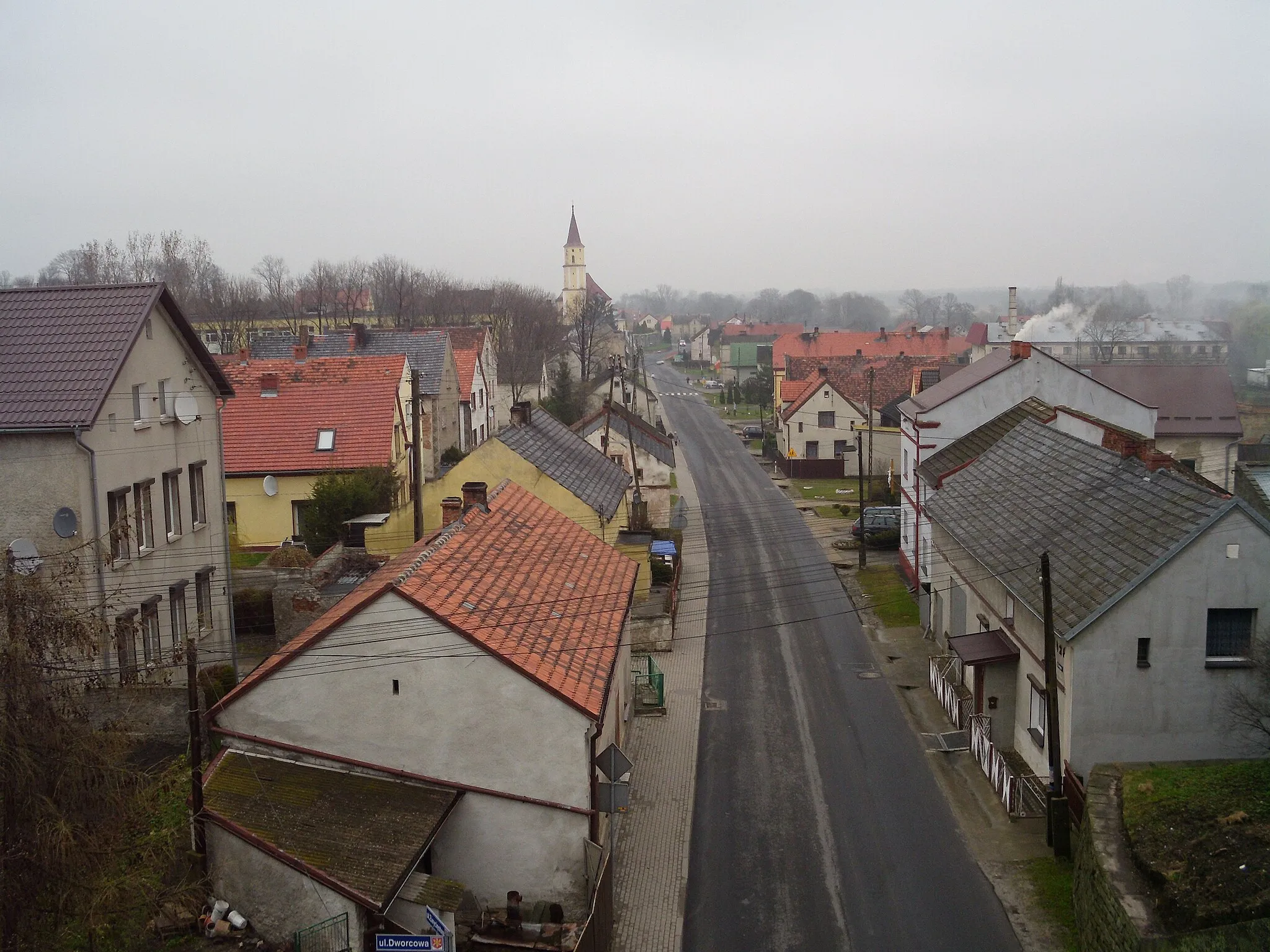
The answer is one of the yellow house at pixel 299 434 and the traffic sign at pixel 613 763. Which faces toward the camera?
the yellow house

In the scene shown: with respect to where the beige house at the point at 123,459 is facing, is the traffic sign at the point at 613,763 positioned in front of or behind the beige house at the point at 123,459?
in front

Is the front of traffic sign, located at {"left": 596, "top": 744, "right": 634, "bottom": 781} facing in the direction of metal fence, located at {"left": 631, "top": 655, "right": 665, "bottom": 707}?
yes

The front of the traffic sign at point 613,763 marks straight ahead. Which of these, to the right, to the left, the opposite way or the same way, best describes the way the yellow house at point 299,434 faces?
the opposite way

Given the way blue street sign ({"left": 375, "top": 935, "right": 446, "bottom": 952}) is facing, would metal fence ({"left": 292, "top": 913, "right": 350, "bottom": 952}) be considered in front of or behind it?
behind

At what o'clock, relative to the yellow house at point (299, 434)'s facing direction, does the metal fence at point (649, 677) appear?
The metal fence is roughly at 11 o'clock from the yellow house.

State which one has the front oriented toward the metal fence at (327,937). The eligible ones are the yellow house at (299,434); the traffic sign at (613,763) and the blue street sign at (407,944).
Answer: the yellow house

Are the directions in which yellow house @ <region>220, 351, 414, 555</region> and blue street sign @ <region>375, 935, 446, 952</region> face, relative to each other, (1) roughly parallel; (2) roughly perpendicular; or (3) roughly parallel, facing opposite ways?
roughly parallel

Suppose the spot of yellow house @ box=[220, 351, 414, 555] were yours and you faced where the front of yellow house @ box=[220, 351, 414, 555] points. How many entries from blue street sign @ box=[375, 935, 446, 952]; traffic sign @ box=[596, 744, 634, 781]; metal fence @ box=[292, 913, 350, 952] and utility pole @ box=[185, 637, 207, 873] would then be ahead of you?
4

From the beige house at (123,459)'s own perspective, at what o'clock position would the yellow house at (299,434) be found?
The yellow house is roughly at 8 o'clock from the beige house.

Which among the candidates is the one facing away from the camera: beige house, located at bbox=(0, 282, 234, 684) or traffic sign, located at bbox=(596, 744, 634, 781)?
the traffic sign

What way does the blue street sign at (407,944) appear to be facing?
toward the camera

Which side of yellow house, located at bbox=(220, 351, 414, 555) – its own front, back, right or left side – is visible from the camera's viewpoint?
front

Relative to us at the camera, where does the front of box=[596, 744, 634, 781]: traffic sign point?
facing away from the viewer

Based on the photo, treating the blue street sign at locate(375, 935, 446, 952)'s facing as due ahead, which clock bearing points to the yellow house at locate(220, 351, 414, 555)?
The yellow house is roughly at 6 o'clock from the blue street sign.

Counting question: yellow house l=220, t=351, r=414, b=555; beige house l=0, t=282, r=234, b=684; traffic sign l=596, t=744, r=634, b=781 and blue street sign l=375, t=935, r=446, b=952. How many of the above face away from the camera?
1
